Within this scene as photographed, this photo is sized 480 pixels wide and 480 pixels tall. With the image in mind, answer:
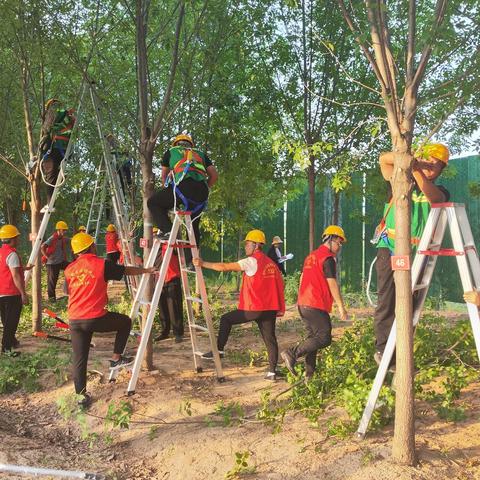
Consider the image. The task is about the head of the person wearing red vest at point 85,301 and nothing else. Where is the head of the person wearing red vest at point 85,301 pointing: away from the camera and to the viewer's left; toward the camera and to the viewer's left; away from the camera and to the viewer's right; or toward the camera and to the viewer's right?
away from the camera and to the viewer's right

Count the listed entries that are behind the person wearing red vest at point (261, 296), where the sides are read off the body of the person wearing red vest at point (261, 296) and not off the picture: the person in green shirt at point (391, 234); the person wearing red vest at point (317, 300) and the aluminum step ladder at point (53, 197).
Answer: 2
